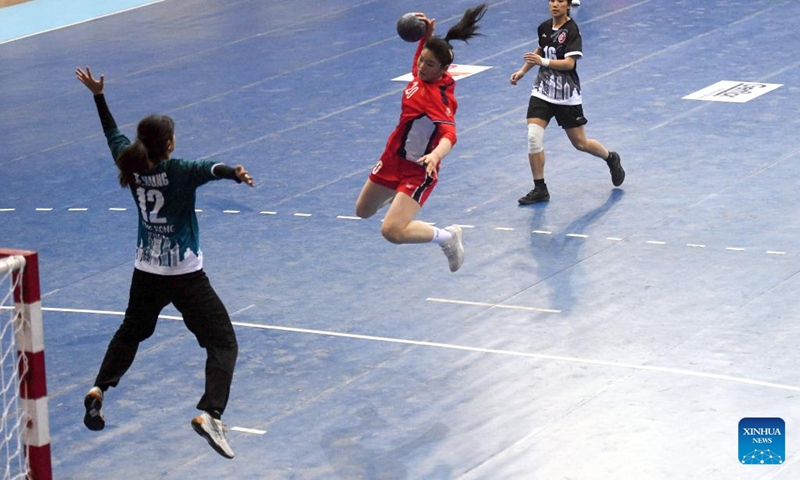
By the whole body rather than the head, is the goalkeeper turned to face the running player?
yes

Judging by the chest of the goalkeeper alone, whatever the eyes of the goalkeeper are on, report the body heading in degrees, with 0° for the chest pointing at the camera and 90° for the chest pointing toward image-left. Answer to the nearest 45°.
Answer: approximately 225°

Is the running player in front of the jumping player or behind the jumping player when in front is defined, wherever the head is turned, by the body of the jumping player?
behind

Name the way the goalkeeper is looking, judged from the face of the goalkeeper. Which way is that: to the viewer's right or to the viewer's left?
to the viewer's right

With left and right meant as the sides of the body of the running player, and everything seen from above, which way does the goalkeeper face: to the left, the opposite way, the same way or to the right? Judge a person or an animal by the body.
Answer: the opposite way

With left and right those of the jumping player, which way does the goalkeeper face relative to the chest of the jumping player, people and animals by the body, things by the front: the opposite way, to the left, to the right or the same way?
the opposite way

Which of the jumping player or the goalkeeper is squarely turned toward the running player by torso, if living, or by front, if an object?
the goalkeeper

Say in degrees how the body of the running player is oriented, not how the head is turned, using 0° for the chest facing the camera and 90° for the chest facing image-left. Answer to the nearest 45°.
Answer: approximately 45°

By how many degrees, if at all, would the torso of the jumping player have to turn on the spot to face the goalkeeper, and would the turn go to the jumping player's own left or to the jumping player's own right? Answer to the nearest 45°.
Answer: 0° — they already face them
